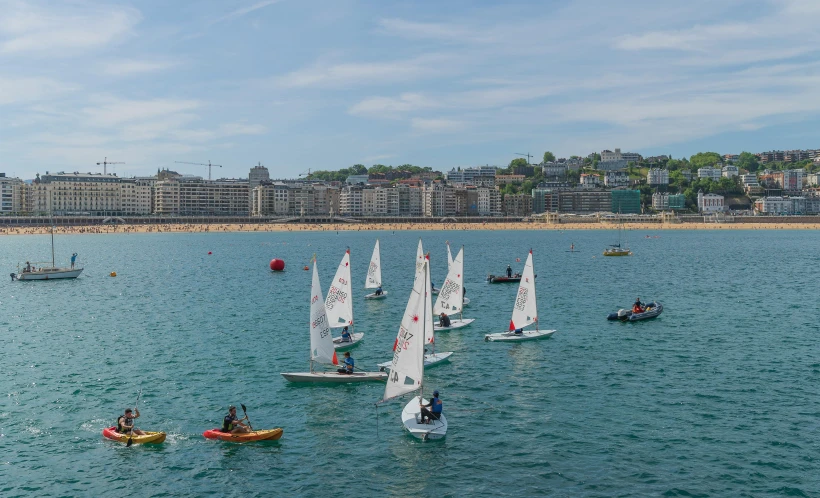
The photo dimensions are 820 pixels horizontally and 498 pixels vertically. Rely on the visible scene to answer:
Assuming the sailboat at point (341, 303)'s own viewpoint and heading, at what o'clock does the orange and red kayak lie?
The orange and red kayak is roughly at 5 o'clock from the sailboat.

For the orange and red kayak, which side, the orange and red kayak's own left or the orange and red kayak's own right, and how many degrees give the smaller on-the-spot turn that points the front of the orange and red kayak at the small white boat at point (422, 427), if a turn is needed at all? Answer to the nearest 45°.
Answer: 0° — it already faces it

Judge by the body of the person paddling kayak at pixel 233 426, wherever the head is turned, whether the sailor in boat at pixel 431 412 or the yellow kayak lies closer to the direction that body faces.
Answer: the sailor in boat

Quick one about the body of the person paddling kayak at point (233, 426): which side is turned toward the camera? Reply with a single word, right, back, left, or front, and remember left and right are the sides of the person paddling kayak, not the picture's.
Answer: right

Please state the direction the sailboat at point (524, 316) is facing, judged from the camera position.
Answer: facing to the right of the viewer

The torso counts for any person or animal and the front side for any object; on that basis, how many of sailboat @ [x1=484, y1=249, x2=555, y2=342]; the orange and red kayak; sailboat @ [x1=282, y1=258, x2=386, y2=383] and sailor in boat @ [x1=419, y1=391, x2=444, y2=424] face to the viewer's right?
2

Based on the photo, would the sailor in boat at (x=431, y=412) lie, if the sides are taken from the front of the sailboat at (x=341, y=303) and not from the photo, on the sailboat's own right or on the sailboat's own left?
on the sailboat's own right

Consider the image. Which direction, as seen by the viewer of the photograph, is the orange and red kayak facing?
facing to the right of the viewer

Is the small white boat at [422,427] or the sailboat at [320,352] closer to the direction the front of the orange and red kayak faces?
the small white boat

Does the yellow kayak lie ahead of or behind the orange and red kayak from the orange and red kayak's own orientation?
behind

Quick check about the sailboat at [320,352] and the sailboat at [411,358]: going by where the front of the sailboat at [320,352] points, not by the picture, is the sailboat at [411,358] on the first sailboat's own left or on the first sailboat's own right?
on the first sailboat's own left
